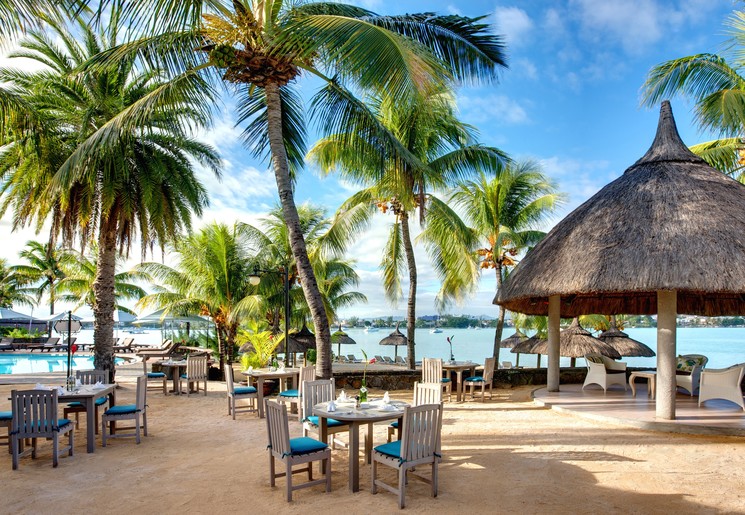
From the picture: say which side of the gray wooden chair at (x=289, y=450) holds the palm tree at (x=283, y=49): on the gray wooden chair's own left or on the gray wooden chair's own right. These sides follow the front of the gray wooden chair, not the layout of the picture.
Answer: on the gray wooden chair's own left

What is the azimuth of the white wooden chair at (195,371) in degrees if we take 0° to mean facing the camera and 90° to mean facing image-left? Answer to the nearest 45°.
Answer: approximately 135°

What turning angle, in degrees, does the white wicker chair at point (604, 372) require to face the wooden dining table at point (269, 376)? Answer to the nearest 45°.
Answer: approximately 90° to its right

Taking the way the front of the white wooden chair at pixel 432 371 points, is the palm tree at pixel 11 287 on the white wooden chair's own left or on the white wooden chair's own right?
on the white wooden chair's own left
